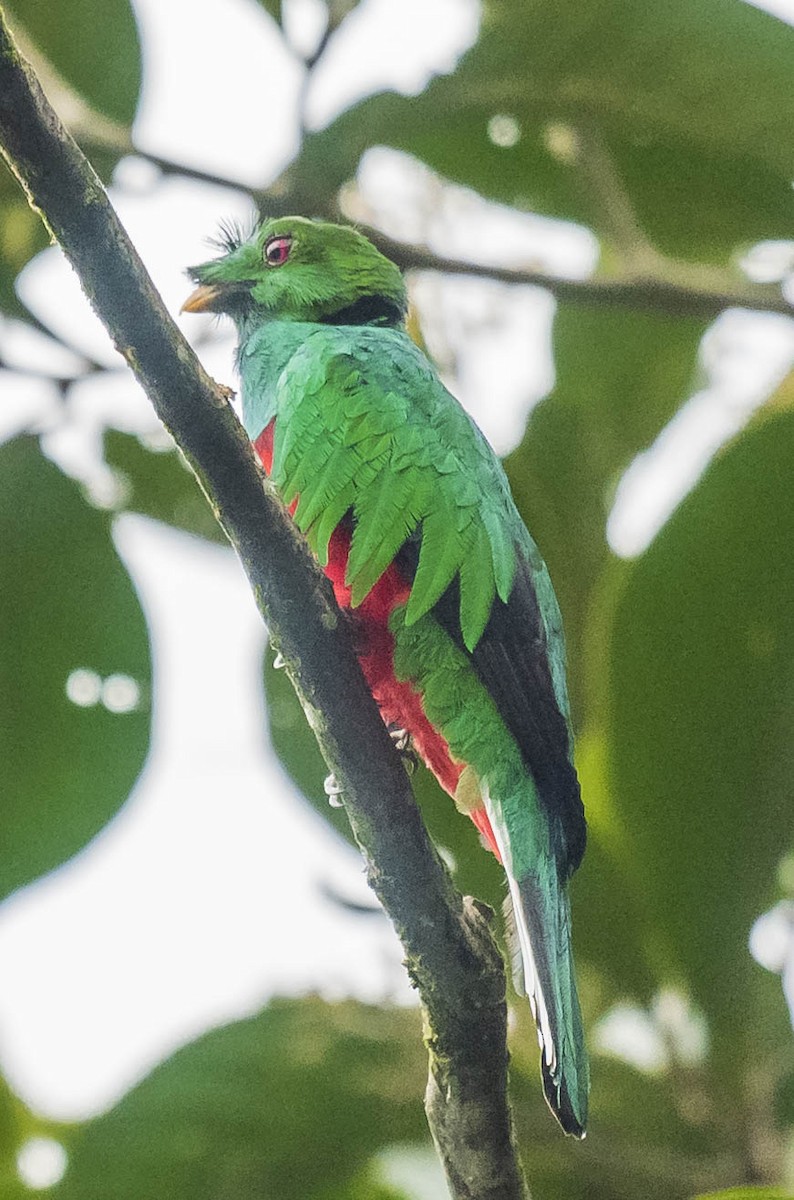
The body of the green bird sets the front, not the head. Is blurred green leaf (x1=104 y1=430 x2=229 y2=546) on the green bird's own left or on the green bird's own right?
on the green bird's own right

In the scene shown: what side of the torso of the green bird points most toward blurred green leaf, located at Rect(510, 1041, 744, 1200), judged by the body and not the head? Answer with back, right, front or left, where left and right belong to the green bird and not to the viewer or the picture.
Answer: right

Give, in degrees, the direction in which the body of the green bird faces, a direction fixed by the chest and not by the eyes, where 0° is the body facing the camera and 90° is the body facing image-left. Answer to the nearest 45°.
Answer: approximately 90°
